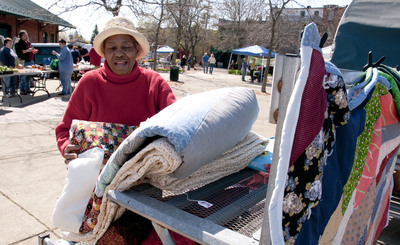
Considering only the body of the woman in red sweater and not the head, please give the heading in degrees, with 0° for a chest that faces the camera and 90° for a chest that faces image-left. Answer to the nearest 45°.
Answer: approximately 0°

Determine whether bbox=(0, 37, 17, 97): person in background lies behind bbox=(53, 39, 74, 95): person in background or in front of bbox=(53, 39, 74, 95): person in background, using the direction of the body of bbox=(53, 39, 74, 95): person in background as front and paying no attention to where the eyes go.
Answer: in front

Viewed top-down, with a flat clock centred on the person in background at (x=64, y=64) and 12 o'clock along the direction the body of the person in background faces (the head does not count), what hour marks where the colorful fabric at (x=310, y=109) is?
The colorful fabric is roughly at 9 o'clock from the person in background.

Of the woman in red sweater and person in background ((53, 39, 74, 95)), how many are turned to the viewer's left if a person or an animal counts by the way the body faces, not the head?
1

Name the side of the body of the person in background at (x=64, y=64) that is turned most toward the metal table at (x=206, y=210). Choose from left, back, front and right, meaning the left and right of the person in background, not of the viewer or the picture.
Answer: left

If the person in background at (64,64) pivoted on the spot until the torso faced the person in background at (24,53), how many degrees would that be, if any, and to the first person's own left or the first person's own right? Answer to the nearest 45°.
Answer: approximately 45° to the first person's own right

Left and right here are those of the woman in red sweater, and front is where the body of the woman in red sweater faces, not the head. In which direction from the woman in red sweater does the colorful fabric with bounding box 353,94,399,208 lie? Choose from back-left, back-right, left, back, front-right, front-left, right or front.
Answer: front-left

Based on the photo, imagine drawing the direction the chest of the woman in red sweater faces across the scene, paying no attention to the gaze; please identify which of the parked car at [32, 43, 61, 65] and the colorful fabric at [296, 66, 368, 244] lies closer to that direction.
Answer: the colorful fabric

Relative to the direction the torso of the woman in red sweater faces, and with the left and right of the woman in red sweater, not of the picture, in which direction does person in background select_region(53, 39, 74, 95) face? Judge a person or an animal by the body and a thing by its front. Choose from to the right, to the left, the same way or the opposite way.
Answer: to the right

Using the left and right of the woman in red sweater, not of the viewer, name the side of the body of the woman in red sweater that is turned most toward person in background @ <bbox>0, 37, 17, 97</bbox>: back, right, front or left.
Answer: back

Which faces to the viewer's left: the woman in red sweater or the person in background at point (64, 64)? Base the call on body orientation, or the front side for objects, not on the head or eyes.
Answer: the person in background

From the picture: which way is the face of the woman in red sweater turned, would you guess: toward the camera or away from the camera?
toward the camera

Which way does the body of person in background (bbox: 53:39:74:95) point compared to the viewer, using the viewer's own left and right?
facing to the left of the viewer

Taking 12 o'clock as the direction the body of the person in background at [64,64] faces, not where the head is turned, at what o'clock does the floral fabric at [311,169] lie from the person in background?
The floral fabric is roughly at 9 o'clock from the person in background.

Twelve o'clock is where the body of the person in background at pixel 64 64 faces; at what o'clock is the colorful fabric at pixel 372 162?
The colorful fabric is roughly at 9 o'clock from the person in background.
